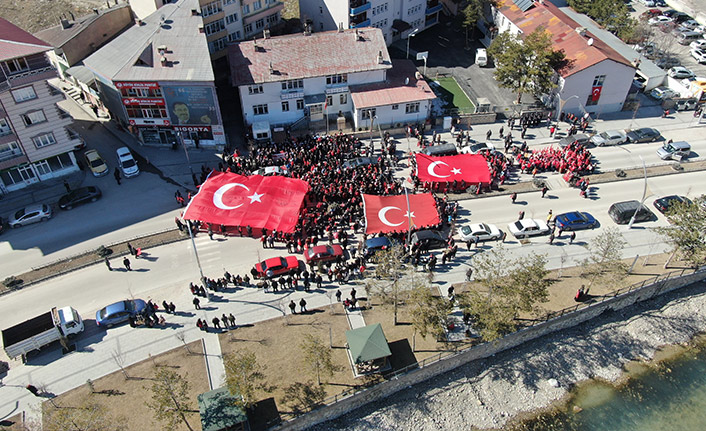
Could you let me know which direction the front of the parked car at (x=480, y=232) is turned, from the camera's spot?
facing to the right of the viewer

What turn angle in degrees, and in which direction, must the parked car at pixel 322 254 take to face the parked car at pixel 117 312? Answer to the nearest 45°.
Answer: approximately 180°

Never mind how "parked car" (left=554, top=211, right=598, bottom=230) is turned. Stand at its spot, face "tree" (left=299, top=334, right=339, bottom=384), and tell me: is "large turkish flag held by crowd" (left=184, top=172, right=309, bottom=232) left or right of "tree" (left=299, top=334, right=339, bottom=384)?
right

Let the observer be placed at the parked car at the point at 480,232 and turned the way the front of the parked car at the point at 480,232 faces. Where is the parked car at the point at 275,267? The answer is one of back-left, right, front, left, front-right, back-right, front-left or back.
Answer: back-right

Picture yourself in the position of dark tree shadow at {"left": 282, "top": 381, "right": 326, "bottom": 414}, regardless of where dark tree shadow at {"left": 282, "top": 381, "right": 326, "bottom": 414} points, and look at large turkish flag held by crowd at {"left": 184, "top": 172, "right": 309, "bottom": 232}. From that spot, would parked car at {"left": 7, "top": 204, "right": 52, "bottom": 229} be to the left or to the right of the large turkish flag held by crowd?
left

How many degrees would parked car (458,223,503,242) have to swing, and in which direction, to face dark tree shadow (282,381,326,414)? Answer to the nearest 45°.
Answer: approximately 135° to its right

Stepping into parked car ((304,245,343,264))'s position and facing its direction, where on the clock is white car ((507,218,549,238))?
The white car is roughly at 12 o'clock from the parked car.

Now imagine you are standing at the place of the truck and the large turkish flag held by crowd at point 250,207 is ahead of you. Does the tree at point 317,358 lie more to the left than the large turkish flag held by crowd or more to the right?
right

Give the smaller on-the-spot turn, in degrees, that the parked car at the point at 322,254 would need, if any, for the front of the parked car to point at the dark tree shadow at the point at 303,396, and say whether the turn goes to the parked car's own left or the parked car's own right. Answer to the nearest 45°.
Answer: approximately 90° to the parked car's own right

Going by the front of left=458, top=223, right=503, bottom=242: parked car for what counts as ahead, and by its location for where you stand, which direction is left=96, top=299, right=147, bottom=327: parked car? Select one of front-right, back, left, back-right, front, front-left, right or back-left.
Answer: back-right

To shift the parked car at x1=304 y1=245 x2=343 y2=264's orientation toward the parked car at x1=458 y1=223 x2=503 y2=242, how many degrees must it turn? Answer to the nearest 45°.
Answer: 0° — it already faces it
